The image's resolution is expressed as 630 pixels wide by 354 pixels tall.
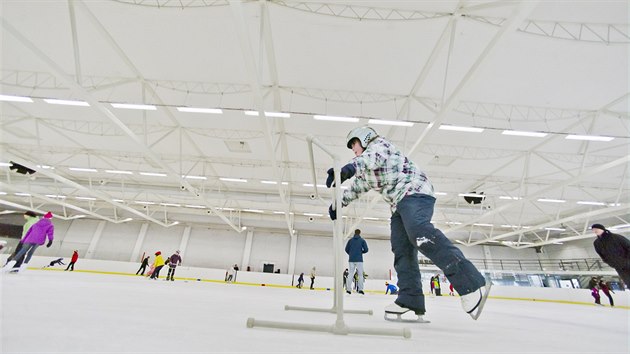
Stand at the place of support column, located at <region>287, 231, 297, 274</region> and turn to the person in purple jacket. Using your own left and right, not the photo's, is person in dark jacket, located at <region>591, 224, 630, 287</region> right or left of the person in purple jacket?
left

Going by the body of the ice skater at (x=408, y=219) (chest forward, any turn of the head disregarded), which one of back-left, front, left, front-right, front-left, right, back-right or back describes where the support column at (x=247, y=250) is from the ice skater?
front-right

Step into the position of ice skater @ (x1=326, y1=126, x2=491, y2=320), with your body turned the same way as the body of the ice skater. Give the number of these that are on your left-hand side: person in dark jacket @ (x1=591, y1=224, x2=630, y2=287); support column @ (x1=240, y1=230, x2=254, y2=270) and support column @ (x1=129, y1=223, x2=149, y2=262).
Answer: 0

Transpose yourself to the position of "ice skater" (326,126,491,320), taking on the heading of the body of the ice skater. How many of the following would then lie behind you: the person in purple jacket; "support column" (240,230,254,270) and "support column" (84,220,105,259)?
0

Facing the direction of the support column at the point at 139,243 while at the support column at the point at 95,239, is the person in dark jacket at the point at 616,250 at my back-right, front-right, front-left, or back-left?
front-right

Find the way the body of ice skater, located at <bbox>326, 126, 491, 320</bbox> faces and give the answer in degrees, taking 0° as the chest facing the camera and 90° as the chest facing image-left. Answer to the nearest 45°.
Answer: approximately 90°

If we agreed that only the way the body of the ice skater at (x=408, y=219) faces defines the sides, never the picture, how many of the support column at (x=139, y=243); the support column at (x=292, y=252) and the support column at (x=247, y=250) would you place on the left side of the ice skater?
0

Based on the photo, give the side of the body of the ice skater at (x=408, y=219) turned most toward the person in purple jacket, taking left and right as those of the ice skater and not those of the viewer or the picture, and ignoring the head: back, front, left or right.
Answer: front

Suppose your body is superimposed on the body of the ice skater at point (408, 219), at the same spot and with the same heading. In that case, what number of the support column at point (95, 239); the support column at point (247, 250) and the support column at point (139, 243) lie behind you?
0

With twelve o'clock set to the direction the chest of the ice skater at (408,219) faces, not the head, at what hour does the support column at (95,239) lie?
The support column is roughly at 1 o'clock from the ice skater.

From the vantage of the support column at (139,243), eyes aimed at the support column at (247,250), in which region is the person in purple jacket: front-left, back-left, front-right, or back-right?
front-right

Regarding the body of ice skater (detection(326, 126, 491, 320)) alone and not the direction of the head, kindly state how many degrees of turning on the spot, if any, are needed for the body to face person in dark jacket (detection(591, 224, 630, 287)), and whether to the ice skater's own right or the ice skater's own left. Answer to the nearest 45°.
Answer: approximately 135° to the ice skater's own right

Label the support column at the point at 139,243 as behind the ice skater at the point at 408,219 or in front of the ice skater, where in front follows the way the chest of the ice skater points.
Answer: in front

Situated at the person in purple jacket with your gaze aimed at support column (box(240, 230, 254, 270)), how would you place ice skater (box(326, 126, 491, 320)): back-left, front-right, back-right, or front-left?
back-right
